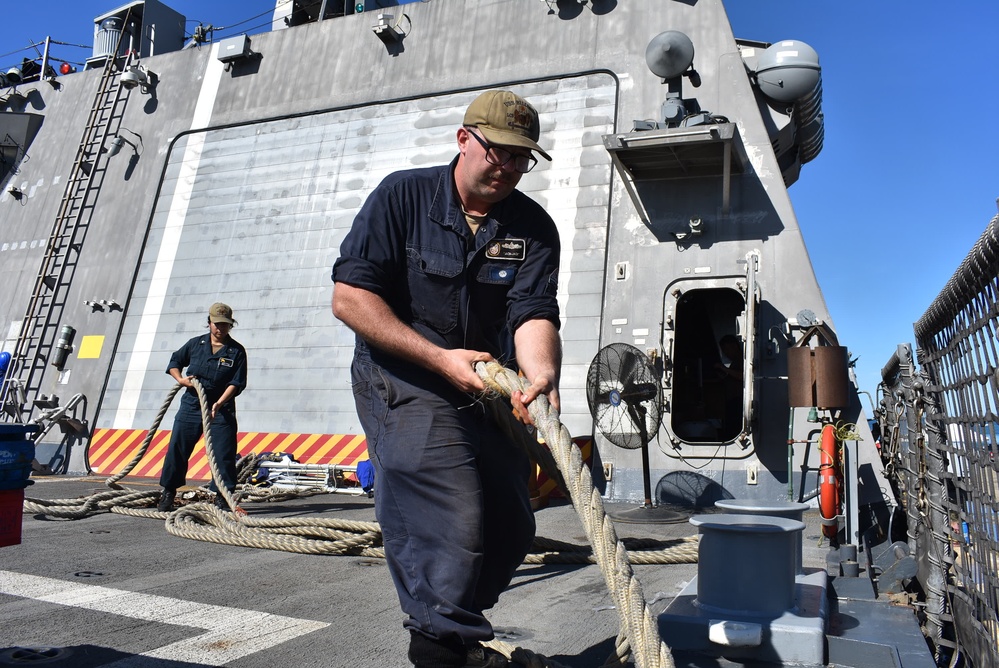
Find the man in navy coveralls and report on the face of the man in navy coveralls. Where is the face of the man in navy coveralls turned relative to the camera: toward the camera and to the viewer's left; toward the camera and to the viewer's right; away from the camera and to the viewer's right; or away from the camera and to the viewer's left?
toward the camera and to the viewer's right

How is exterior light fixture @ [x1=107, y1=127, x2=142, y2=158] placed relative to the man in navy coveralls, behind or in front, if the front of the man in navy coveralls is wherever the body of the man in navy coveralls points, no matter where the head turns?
behind

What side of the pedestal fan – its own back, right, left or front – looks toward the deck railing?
left

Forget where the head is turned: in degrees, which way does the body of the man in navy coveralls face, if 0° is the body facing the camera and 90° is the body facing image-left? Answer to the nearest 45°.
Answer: approximately 315°

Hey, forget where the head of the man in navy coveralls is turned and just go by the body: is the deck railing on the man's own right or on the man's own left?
on the man's own left

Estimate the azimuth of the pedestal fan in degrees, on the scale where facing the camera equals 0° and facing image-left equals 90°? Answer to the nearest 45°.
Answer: approximately 45°
